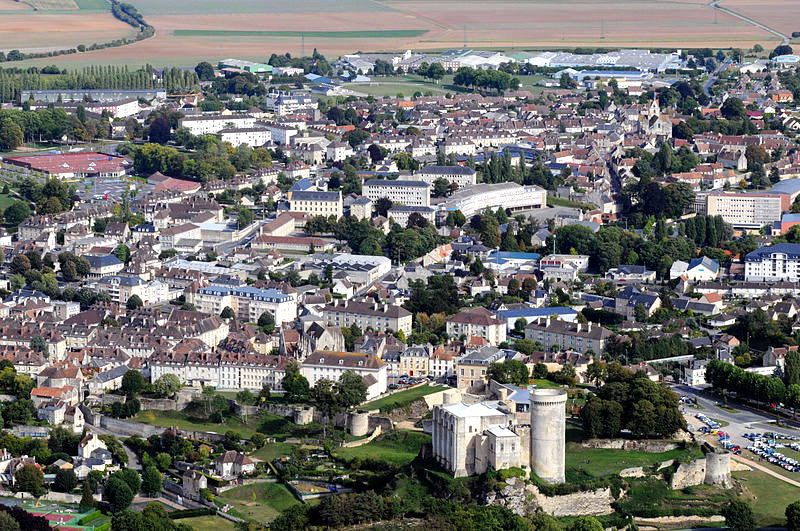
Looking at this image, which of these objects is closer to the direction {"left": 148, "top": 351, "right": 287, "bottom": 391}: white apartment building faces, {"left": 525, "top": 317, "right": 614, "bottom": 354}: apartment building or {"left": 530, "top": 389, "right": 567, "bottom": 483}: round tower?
the round tower

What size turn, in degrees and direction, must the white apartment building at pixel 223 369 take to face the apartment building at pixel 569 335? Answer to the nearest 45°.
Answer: approximately 90° to its left

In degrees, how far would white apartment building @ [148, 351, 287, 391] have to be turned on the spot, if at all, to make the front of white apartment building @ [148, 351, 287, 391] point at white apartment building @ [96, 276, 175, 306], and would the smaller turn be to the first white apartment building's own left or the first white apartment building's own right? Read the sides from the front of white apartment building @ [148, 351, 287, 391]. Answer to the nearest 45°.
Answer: approximately 180°

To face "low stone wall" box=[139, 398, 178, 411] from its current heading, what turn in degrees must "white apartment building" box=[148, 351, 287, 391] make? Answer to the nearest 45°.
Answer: approximately 45° to its right

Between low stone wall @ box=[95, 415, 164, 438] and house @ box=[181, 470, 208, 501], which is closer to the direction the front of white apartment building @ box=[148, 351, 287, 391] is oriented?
the house

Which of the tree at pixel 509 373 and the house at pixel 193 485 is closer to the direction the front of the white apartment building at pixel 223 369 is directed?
the house

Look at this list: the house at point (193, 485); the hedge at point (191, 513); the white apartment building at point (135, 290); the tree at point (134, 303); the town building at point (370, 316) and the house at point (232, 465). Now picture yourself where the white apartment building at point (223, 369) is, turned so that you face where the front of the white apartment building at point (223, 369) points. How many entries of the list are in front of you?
3

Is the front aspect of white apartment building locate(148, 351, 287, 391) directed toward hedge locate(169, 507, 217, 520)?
yes

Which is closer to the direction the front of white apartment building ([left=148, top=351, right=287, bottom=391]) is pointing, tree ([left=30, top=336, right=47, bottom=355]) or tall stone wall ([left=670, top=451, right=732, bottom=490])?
the tall stone wall

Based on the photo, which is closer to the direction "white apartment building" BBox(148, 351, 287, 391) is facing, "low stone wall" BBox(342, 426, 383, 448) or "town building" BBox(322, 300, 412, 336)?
the low stone wall

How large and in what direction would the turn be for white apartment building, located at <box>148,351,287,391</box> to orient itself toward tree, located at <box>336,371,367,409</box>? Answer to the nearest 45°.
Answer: approximately 45° to its left

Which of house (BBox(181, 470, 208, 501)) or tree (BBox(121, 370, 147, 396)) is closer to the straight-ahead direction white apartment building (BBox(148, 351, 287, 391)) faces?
the house

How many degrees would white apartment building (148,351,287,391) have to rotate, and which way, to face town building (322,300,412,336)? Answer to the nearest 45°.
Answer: approximately 135° to its left

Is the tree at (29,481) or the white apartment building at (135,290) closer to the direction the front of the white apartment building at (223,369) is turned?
the tree
